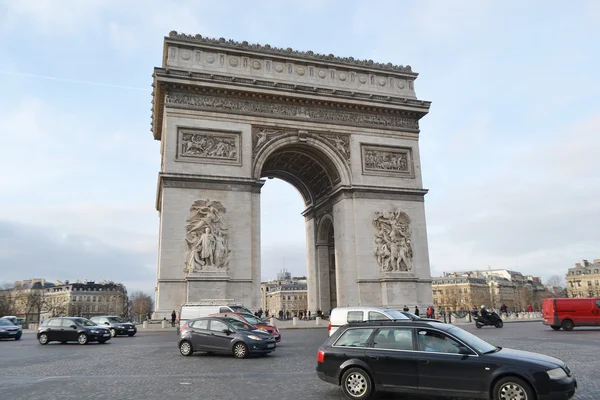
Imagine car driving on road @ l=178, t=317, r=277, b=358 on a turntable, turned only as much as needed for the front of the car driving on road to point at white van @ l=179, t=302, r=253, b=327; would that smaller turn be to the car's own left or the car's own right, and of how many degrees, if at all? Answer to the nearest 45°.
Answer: approximately 135° to the car's own left

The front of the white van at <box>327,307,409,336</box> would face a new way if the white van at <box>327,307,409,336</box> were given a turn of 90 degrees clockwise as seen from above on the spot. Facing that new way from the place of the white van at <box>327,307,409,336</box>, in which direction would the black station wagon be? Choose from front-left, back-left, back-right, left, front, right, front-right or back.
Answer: front

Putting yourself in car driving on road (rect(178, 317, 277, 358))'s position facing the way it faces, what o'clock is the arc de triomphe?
The arc de triomphe is roughly at 8 o'clock from the car driving on road.

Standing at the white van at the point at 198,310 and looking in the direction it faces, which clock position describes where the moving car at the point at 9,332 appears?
The moving car is roughly at 7 o'clock from the white van.

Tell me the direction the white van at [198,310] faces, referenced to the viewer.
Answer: facing to the right of the viewer

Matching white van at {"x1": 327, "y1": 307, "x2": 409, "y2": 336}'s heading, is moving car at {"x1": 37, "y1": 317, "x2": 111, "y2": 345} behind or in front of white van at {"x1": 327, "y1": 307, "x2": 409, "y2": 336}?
behind

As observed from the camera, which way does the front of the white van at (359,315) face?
facing to the right of the viewer

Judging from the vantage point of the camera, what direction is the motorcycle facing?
facing to the right of the viewer

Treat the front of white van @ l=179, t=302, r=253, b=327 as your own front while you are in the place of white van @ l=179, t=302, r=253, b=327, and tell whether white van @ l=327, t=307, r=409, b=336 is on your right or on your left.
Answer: on your right

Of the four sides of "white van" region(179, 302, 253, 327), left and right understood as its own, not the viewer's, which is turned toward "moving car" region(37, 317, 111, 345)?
back

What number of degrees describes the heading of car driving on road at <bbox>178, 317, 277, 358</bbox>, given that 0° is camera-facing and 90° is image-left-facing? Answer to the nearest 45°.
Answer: approximately 315°
